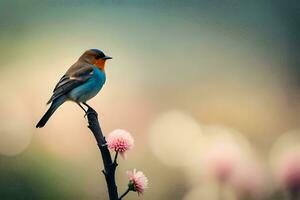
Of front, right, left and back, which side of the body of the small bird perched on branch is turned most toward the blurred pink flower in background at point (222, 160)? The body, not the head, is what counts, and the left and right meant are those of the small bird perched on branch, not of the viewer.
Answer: left

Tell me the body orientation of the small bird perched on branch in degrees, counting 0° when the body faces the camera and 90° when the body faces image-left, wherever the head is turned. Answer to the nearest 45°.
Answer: approximately 270°

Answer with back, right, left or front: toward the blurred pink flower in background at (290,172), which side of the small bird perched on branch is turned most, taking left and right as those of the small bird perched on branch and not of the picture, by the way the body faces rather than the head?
left
